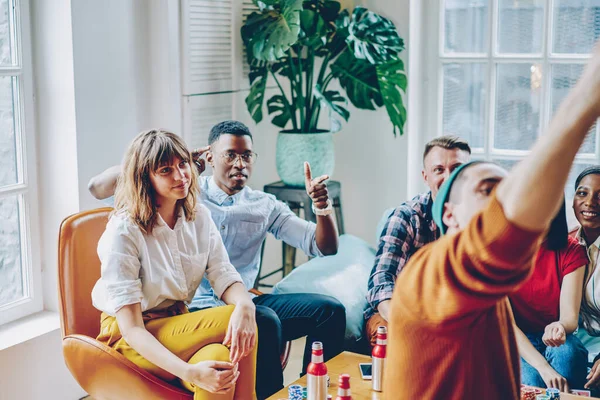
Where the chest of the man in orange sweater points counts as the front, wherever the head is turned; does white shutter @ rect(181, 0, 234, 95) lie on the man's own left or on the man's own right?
on the man's own left

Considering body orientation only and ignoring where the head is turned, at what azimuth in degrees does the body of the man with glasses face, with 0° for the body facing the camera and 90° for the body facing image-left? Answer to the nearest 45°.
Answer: approximately 315°

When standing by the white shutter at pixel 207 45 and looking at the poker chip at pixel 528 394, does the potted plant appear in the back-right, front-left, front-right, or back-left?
front-left

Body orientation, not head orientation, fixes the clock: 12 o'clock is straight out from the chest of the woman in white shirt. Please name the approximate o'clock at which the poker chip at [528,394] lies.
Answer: The poker chip is roughly at 11 o'clock from the woman in white shirt.

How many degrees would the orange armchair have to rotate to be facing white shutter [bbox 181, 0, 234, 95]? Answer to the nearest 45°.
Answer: approximately 90° to its left

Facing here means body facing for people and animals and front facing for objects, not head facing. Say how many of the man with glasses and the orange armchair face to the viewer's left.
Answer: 0

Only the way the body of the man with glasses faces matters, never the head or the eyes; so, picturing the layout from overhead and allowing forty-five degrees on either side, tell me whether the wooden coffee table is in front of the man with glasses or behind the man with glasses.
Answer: in front

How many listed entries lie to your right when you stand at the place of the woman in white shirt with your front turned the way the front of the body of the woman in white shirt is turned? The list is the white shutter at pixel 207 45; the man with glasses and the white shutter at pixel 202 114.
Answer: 0

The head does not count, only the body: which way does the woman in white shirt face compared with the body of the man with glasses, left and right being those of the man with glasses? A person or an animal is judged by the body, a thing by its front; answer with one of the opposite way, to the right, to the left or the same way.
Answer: the same way

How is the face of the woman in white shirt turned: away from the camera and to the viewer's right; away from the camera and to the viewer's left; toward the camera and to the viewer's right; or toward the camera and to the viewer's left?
toward the camera and to the viewer's right

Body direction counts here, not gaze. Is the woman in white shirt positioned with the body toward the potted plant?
no

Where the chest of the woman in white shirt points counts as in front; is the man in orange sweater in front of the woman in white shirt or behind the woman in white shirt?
in front

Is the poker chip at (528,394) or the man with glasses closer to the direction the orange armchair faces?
the poker chip

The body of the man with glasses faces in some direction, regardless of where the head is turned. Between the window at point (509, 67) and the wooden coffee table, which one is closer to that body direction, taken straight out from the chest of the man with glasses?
the wooden coffee table

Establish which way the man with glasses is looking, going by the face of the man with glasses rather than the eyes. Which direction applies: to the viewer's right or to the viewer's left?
to the viewer's right

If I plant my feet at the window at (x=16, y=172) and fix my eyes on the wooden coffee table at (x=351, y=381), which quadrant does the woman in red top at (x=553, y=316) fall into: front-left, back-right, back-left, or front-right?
front-left

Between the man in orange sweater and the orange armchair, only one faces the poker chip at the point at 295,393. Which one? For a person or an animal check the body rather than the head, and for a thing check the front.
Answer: the orange armchair
